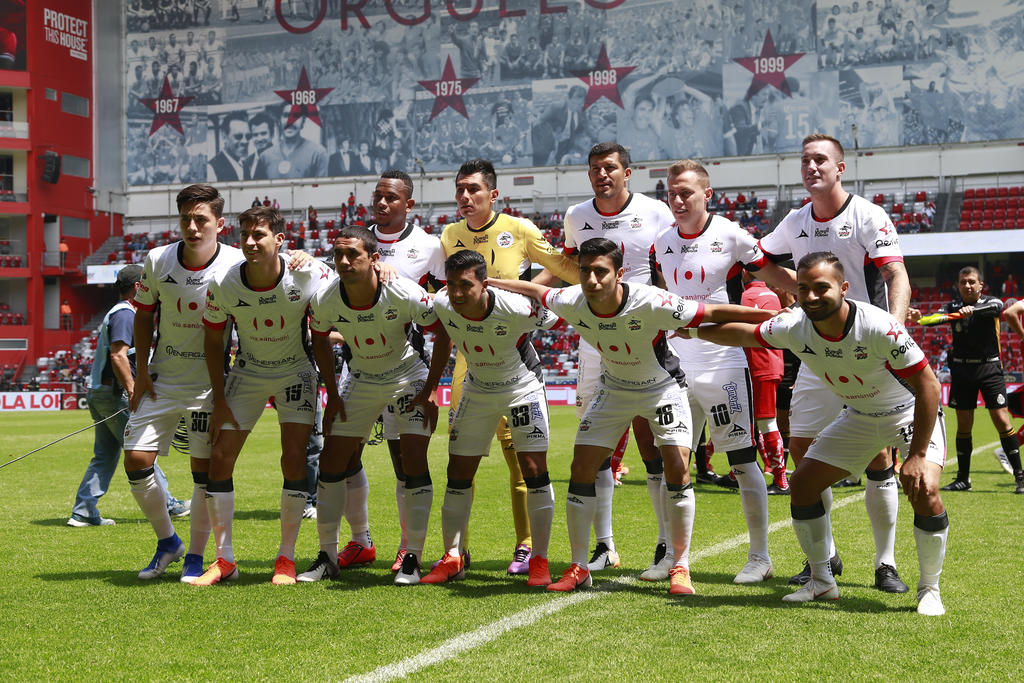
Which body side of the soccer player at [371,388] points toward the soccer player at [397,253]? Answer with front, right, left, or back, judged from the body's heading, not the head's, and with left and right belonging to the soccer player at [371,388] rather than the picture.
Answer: back

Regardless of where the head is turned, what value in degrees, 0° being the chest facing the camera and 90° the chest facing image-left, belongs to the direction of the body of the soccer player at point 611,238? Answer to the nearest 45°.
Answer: approximately 0°

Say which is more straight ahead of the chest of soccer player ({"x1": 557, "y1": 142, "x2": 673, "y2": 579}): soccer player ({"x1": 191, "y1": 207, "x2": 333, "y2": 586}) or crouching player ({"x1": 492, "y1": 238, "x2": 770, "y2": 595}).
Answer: the crouching player

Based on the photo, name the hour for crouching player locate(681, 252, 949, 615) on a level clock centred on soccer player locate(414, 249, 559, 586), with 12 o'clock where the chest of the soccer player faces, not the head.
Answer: The crouching player is roughly at 10 o'clock from the soccer player.

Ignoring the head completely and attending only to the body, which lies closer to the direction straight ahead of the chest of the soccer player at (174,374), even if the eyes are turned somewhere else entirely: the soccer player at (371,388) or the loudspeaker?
the soccer player

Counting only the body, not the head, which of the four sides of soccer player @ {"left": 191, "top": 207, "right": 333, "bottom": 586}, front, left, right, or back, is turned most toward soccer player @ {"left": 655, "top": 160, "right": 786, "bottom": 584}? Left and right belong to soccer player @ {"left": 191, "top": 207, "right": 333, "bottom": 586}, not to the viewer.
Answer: left

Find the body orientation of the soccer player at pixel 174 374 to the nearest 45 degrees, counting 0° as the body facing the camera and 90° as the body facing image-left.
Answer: approximately 0°
